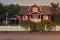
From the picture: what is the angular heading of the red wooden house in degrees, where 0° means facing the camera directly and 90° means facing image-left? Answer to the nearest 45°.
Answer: approximately 0°
